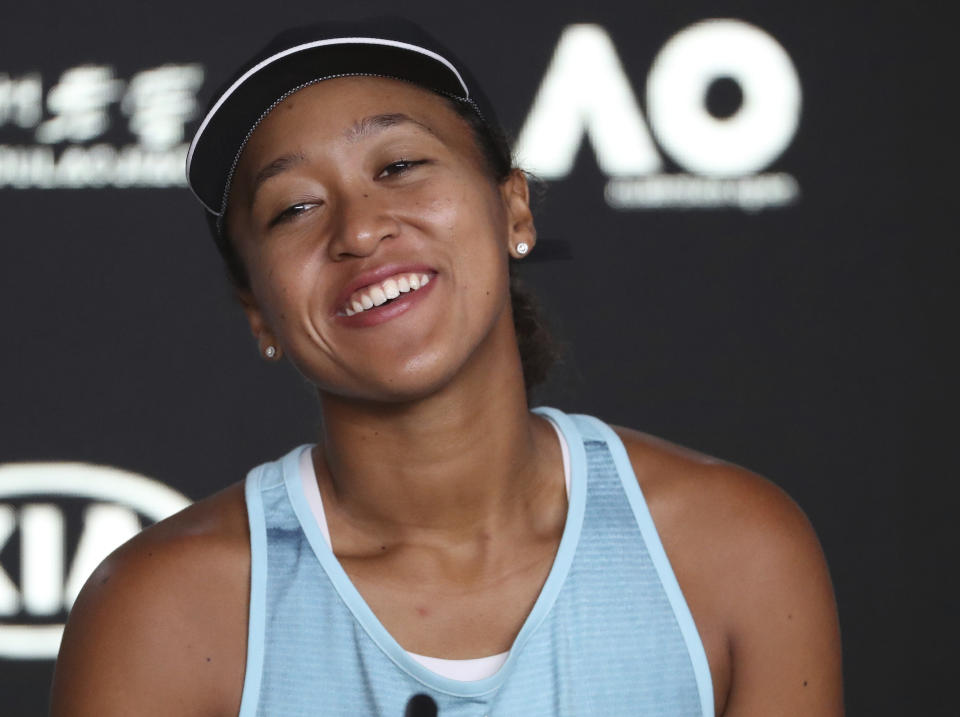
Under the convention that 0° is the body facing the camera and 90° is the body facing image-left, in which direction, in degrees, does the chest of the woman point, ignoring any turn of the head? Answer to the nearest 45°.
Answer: approximately 0°
